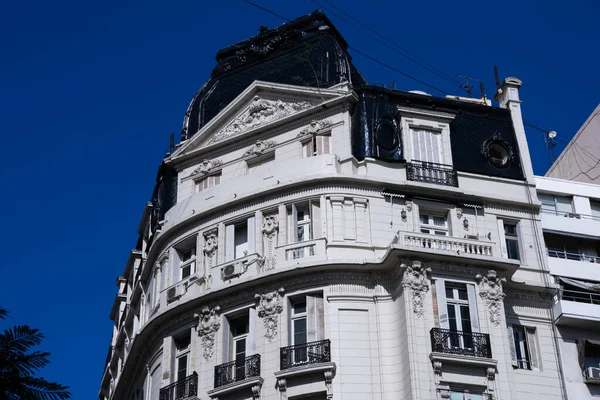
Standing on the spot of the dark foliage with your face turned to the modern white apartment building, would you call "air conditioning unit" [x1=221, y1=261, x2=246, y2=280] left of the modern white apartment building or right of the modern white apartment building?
left

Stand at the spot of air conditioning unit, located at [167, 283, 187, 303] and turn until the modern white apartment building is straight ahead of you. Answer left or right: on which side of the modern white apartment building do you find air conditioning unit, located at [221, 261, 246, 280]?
right

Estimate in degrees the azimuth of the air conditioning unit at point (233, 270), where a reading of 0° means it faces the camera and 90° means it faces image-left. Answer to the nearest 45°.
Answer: approximately 45°

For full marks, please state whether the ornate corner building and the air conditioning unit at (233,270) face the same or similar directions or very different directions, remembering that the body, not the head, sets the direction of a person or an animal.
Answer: same or similar directions

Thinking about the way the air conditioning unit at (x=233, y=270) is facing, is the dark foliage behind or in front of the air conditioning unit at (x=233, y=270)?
in front

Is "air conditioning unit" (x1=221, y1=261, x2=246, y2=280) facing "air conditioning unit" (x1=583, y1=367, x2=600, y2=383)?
no

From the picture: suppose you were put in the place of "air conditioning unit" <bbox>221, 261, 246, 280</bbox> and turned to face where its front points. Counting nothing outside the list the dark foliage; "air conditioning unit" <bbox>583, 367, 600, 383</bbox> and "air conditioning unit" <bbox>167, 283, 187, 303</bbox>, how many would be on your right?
1

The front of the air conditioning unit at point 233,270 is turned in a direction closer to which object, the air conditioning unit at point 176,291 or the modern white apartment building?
the air conditioning unit

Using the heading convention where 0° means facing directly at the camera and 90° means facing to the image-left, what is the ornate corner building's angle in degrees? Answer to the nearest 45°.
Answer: approximately 45°

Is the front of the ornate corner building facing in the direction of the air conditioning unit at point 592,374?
no

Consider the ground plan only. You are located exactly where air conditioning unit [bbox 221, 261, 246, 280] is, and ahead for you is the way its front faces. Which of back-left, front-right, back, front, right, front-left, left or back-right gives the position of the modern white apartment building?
back-left
